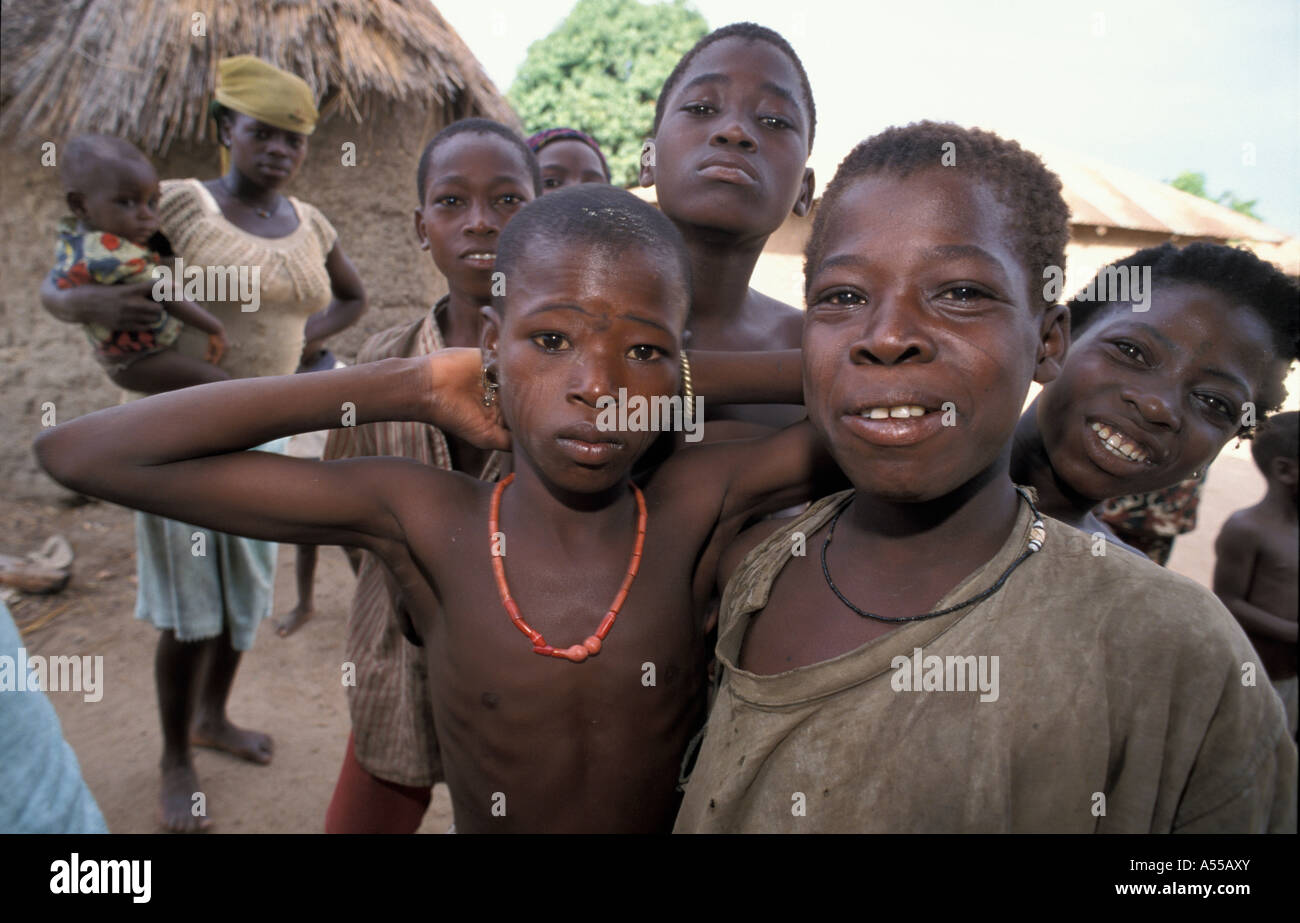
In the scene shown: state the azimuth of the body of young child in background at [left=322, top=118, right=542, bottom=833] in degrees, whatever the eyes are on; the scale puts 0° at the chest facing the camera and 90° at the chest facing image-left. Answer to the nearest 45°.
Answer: approximately 0°

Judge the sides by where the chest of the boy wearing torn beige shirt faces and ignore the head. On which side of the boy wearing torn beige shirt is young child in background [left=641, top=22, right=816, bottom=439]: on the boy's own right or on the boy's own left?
on the boy's own right

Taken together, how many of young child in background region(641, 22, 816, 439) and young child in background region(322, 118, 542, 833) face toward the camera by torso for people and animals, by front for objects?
2

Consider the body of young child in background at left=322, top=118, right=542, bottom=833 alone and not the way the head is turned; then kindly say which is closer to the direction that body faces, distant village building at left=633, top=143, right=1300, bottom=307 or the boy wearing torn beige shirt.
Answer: the boy wearing torn beige shirt

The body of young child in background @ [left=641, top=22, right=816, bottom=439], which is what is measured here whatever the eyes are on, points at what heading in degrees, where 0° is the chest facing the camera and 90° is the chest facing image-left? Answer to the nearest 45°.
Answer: approximately 0°

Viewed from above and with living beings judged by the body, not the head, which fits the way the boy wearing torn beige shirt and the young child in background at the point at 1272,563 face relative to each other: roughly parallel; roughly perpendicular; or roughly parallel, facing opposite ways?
roughly perpendicular
